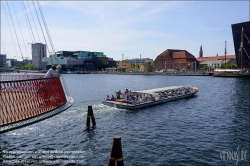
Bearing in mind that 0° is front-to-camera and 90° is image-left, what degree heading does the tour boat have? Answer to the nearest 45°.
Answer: approximately 225°
